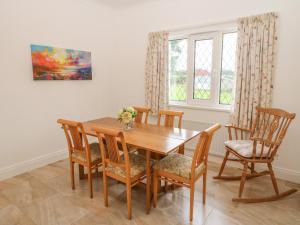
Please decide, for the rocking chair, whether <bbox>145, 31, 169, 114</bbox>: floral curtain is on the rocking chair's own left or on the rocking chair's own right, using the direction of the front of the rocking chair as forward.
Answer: on the rocking chair's own right

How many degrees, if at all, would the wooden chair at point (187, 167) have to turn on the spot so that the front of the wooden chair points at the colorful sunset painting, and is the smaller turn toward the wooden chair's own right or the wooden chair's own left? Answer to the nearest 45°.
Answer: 0° — it already faces it

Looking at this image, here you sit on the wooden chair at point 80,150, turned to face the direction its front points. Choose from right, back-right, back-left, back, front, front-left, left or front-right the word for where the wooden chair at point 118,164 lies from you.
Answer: right

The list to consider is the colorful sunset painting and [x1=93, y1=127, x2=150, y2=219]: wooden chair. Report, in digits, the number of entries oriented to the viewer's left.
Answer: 0

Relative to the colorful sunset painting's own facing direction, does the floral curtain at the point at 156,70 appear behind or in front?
in front

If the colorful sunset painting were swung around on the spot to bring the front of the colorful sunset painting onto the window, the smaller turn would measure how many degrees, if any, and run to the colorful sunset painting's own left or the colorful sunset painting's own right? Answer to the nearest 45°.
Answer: approximately 45° to the colorful sunset painting's own left

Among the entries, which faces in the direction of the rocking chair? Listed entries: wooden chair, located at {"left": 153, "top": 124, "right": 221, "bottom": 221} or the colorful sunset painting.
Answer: the colorful sunset painting

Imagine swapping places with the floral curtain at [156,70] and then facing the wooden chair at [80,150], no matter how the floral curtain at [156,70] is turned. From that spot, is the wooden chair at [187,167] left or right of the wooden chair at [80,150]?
left

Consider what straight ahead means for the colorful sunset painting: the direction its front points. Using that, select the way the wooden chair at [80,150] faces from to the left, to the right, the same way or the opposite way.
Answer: to the left

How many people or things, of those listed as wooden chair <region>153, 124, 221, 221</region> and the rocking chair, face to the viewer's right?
0

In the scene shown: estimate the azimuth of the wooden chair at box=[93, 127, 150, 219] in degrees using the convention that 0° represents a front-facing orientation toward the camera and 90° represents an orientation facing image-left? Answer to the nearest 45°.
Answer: approximately 225°

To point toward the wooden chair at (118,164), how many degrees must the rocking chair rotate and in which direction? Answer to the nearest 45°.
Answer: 0° — it already faces it

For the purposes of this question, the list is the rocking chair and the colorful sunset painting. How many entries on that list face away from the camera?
0

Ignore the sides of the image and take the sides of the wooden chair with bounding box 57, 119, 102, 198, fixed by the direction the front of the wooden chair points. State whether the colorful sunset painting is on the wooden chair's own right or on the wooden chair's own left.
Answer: on the wooden chair's own left

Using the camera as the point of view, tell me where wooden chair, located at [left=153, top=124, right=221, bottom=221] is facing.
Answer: facing away from the viewer and to the left of the viewer

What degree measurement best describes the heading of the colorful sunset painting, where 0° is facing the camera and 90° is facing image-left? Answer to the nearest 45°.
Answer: approximately 315°
